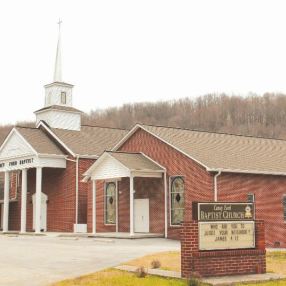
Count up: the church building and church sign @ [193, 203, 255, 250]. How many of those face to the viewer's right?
0

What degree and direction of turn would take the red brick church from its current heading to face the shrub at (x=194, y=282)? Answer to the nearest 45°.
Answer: approximately 45° to its left

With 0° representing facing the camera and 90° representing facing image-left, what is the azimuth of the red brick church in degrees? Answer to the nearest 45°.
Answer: approximately 45°

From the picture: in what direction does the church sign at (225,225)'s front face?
toward the camera

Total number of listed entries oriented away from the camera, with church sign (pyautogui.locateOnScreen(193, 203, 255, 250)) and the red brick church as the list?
0

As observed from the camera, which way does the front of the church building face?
facing the viewer and to the left of the viewer

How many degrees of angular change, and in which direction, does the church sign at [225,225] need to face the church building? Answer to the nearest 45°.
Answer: approximately 135° to its right

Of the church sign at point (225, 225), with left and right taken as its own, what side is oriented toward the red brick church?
back

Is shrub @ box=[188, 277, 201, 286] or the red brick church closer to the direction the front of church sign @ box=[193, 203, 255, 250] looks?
the shrub

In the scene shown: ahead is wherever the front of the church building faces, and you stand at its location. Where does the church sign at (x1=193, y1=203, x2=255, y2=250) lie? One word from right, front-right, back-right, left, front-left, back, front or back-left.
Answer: front-left

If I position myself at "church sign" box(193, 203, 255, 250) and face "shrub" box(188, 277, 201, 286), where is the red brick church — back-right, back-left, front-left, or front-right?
back-right

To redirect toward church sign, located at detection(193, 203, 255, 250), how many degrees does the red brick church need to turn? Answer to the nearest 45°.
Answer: approximately 45° to its left
